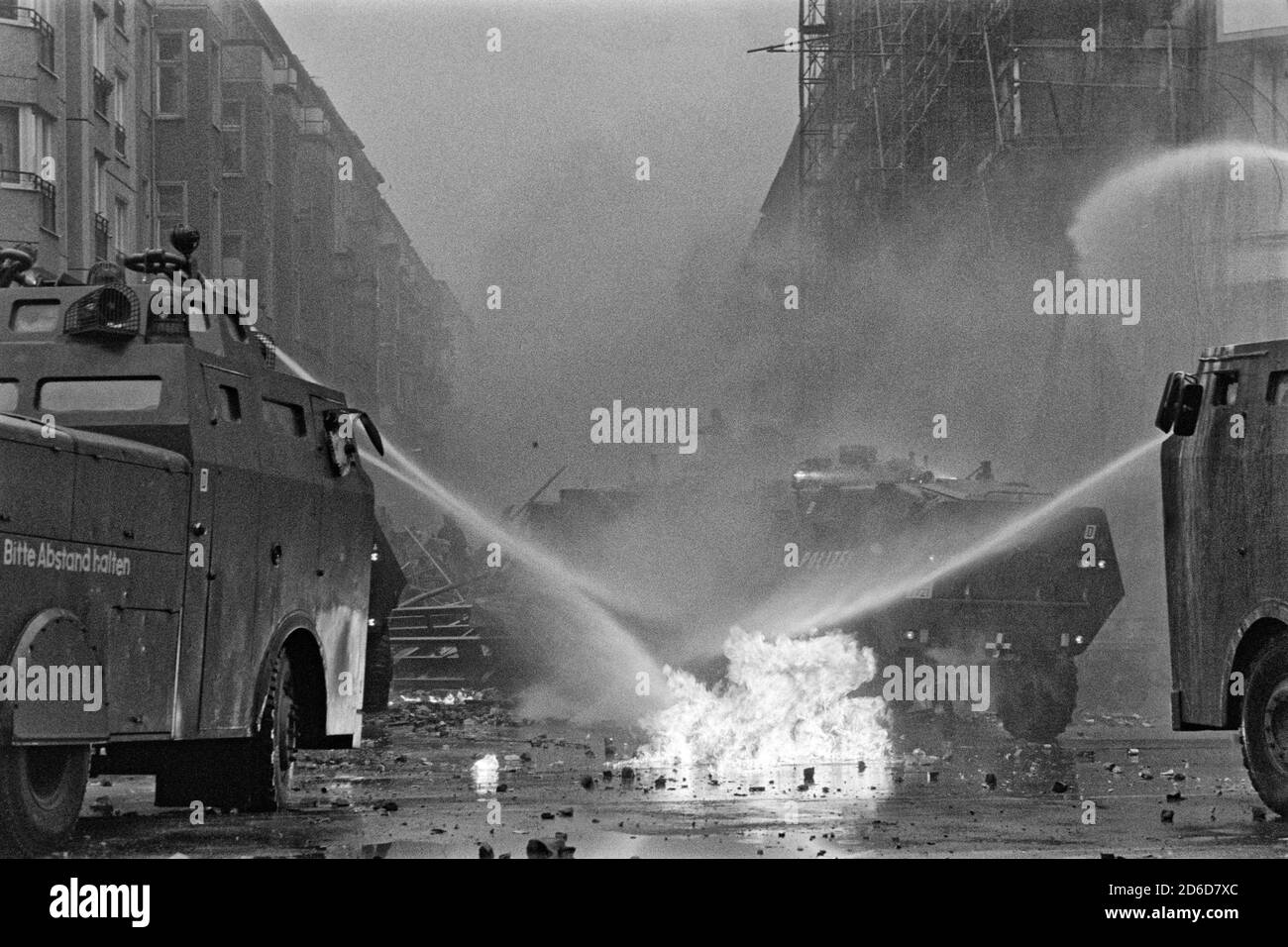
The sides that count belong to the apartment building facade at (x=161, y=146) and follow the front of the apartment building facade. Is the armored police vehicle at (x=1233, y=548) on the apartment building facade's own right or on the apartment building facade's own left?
on the apartment building facade's own right

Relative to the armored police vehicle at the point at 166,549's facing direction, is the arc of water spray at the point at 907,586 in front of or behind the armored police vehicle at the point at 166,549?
in front

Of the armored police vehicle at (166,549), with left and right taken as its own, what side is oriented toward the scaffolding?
front

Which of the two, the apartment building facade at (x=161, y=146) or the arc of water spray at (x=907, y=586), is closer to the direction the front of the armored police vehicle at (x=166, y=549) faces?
the arc of water spray

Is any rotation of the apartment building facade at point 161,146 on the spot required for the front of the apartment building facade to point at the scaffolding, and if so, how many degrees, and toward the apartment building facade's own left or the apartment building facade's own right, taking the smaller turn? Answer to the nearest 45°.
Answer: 0° — it already faces it

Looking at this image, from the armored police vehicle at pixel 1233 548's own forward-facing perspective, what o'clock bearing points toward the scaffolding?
The scaffolding is roughly at 1 o'clock from the armored police vehicle.

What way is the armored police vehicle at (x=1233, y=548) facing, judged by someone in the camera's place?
facing away from the viewer and to the left of the viewer

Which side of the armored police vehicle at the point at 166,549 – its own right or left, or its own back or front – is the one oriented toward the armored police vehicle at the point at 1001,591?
front

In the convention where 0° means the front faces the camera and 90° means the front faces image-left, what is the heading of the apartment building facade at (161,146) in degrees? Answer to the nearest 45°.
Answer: approximately 270°

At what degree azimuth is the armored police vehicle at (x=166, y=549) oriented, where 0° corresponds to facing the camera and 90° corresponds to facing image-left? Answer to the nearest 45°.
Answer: approximately 225°

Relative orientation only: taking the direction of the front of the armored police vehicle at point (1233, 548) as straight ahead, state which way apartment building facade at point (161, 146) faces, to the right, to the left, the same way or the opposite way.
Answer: to the right
